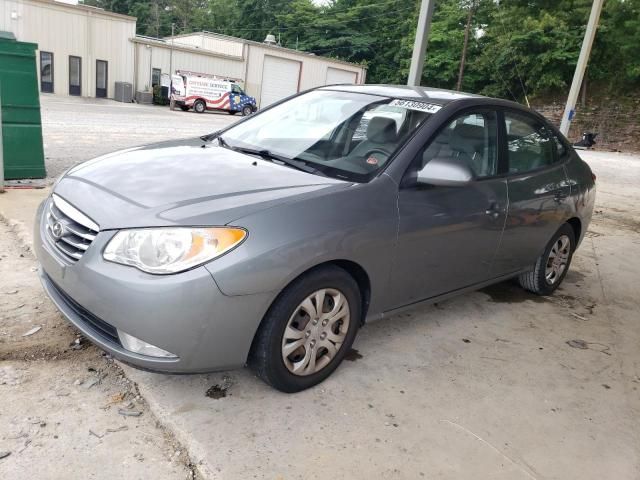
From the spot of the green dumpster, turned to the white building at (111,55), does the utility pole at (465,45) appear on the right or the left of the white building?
right

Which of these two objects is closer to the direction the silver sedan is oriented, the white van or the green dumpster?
the green dumpster

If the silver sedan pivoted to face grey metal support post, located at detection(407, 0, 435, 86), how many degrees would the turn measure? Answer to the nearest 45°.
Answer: approximately 135° to its right

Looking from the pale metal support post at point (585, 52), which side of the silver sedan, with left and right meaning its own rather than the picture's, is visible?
back

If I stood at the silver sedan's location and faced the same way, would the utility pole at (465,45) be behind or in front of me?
behind

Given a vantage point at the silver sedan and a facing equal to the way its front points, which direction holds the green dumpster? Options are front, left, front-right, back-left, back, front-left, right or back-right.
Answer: right

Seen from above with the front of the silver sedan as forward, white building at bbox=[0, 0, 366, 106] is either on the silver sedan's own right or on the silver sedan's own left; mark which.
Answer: on the silver sedan's own right

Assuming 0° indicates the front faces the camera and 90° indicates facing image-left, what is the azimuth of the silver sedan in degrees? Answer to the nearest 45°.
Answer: approximately 45°
